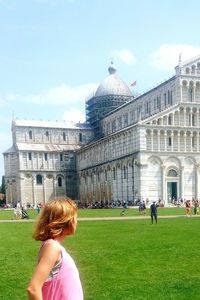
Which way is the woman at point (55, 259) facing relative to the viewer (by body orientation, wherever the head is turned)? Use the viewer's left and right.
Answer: facing to the right of the viewer

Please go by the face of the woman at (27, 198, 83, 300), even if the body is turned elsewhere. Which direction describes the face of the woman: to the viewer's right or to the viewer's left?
to the viewer's right
